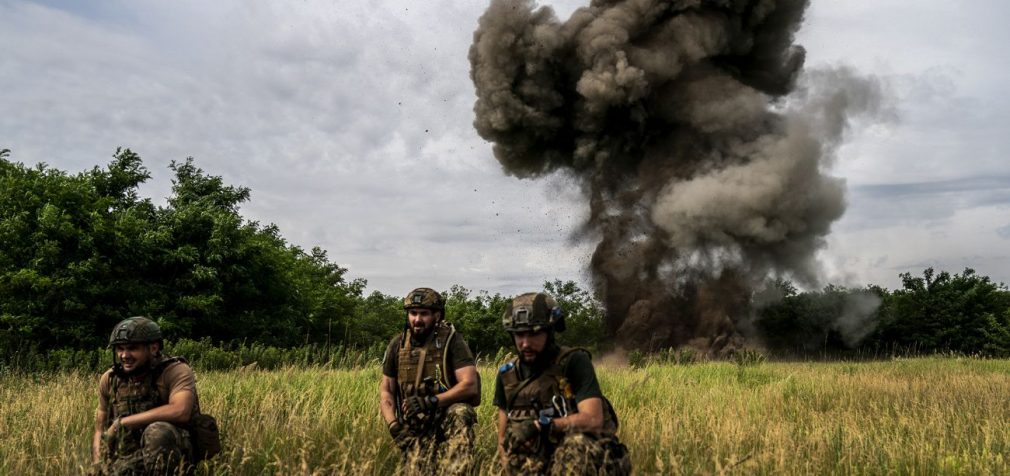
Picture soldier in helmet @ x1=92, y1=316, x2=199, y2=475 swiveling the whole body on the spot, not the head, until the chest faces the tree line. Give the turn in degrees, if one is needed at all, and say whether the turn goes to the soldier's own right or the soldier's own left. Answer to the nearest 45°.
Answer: approximately 135° to the soldier's own right

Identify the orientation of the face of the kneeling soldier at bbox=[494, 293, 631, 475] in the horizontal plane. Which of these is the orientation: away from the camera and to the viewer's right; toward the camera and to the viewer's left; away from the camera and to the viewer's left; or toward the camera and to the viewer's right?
toward the camera and to the viewer's left

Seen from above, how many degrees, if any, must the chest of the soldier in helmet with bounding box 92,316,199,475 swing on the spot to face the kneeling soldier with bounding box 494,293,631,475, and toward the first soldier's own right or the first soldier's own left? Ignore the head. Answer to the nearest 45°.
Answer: approximately 90° to the first soldier's own left

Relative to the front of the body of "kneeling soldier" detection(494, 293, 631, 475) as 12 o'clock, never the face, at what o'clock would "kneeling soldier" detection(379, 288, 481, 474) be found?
"kneeling soldier" detection(379, 288, 481, 474) is roughly at 3 o'clock from "kneeling soldier" detection(494, 293, 631, 475).

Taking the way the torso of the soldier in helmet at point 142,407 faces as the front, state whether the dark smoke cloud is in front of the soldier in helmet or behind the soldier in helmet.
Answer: behind

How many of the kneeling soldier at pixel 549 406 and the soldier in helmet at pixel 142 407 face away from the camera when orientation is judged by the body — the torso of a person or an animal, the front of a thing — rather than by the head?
0

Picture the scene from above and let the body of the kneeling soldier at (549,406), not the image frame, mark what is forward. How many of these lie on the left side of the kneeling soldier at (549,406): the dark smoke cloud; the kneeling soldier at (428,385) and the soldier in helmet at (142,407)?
0

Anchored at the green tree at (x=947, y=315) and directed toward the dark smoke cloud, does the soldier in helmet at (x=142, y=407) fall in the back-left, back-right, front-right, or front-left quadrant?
front-left

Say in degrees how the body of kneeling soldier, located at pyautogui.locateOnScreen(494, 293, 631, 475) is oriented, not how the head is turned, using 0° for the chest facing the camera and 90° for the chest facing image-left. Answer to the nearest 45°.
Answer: approximately 45°

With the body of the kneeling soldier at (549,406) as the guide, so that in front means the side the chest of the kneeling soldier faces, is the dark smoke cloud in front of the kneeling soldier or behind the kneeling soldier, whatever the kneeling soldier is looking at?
behind

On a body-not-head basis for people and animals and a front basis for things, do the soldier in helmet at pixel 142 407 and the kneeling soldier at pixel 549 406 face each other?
no

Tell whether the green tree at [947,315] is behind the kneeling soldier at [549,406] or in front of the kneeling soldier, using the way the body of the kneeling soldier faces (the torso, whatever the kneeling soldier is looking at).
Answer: behind

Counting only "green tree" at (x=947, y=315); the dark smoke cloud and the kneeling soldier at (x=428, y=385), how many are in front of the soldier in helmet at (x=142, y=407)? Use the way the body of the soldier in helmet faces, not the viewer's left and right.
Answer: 0

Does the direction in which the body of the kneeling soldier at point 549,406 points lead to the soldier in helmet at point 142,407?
no

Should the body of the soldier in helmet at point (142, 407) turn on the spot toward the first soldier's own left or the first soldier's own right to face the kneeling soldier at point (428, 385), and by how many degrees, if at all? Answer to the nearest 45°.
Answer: approximately 135° to the first soldier's own left

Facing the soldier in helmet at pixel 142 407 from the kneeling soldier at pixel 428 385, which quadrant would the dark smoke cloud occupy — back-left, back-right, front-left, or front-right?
back-right
